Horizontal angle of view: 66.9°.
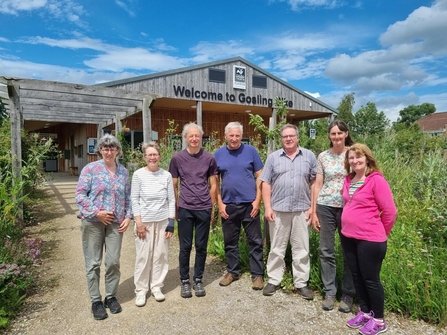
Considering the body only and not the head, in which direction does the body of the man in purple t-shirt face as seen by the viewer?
toward the camera

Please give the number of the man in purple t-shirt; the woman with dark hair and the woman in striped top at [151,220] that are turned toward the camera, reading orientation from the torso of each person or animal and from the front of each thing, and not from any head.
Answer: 3

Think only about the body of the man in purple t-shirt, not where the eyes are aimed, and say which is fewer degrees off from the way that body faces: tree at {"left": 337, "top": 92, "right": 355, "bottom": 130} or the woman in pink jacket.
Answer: the woman in pink jacket

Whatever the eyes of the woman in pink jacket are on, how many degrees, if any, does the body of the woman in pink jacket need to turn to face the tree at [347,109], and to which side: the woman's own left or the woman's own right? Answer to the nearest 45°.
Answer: approximately 135° to the woman's own right

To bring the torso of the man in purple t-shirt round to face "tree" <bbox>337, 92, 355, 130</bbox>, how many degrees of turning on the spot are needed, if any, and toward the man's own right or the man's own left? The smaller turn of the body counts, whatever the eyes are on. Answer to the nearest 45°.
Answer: approximately 135° to the man's own left

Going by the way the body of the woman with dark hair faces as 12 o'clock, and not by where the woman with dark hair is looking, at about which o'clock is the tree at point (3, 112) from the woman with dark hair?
The tree is roughly at 4 o'clock from the woman with dark hair.

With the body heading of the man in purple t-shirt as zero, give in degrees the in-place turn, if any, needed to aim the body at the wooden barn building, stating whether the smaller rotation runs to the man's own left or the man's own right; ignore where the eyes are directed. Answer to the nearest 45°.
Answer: approximately 180°

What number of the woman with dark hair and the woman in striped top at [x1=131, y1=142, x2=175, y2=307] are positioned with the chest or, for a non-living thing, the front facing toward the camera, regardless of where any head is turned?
2

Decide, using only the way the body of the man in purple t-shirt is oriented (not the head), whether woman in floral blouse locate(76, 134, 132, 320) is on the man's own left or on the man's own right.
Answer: on the man's own right

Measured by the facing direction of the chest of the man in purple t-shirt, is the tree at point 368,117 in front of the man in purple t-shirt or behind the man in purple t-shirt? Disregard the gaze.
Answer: behind

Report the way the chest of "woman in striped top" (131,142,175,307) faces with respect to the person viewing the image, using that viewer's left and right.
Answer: facing the viewer
